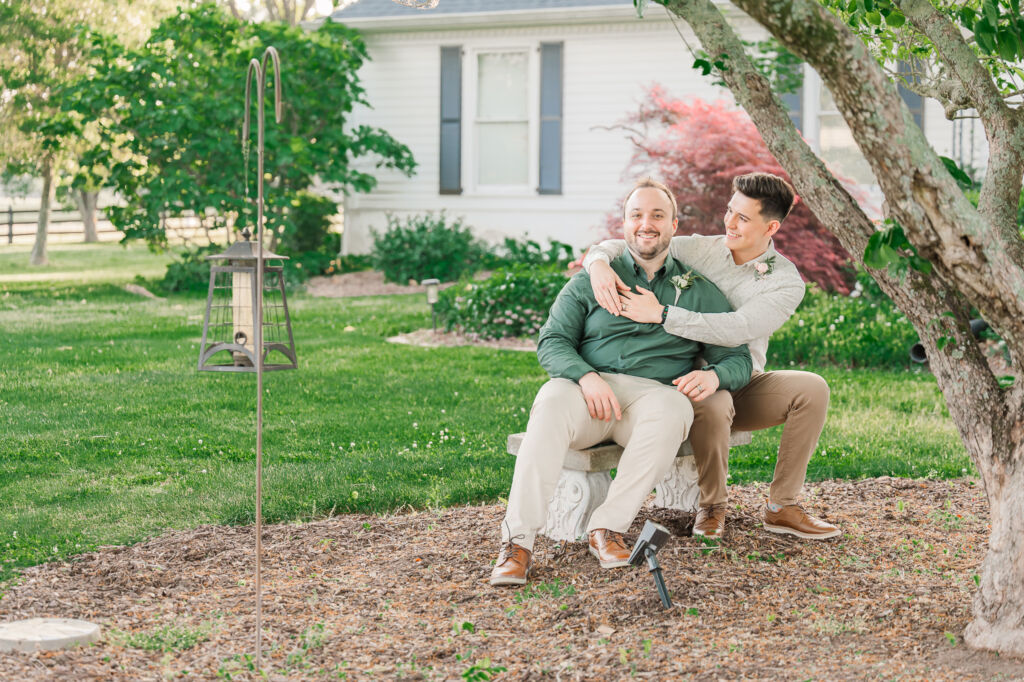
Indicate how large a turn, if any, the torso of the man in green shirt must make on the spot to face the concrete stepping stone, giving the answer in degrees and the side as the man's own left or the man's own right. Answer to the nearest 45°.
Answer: approximately 45° to the man's own right

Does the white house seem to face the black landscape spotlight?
yes

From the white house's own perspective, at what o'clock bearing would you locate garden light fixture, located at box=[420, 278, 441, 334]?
The garden light fixture is roughly at 12 o'clock from the white house.

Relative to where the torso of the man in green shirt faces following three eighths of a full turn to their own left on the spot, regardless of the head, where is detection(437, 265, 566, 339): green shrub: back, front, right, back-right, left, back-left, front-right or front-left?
front-left

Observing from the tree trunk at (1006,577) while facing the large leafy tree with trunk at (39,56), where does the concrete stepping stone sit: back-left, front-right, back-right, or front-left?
front-left

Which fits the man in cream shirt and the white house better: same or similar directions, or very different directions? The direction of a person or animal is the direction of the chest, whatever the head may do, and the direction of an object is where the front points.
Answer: same or similar directions

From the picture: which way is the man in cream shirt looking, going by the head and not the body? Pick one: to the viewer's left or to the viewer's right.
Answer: to the viewer's left

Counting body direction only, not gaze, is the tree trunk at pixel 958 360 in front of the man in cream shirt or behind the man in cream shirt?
in front

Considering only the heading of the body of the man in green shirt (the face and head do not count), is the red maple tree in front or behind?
behind

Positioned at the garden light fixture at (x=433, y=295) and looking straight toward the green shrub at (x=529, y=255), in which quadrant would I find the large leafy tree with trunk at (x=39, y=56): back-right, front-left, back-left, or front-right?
front-left

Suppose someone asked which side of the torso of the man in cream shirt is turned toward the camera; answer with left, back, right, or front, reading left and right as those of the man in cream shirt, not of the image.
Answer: front

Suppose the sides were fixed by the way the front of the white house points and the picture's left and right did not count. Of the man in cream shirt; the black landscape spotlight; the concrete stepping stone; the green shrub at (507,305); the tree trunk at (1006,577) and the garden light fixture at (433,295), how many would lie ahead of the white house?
6

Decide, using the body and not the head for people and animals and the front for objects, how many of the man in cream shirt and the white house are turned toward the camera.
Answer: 2

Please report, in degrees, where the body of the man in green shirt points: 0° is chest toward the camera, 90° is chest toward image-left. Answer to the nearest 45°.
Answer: approximately 0°

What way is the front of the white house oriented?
toward the camera

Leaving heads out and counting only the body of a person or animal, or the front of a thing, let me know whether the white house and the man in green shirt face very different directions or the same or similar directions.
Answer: same or similar directions

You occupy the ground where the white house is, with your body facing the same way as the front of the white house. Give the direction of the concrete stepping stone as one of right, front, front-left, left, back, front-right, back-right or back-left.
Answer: front

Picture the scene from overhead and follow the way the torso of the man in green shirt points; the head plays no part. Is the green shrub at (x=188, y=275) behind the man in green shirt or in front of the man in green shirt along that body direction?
behind
